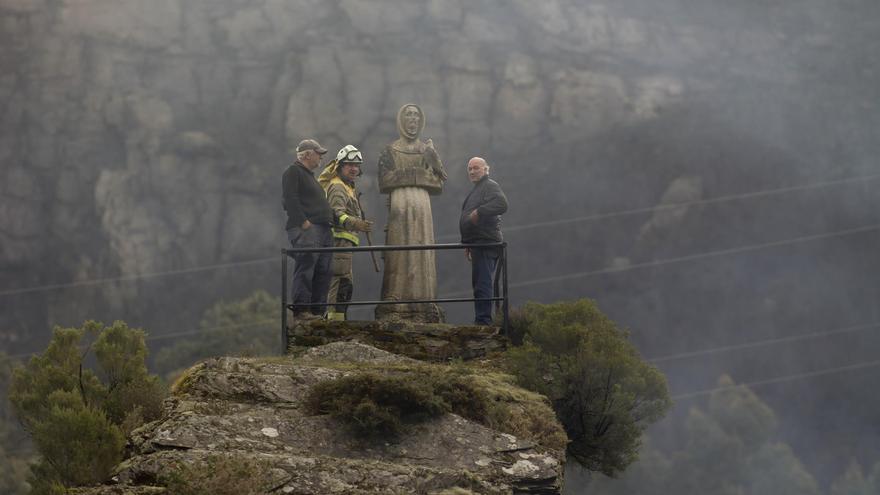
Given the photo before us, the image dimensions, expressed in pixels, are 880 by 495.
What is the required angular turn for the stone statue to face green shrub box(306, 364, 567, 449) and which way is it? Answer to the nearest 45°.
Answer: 0° — it already faces it

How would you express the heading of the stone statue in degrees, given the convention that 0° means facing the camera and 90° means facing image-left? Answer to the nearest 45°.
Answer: approximately 0°

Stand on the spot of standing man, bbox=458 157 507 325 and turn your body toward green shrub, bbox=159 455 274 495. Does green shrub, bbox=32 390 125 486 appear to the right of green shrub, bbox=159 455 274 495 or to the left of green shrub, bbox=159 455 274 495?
right

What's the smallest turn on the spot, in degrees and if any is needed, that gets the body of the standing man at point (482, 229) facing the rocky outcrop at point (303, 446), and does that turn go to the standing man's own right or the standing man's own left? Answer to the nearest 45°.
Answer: approximately 45° to the standing man's own left

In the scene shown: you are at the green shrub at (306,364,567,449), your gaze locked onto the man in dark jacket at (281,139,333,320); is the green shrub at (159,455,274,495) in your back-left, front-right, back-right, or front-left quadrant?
back-left

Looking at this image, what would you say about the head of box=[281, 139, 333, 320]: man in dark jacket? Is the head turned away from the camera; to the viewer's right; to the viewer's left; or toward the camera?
to the viewer's right

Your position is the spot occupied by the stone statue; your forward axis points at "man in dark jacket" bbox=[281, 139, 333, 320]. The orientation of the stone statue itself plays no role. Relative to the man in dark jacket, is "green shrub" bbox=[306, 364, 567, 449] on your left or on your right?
left

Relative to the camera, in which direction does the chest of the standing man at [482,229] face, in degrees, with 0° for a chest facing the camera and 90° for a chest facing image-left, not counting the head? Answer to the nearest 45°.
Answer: approximately 45°
